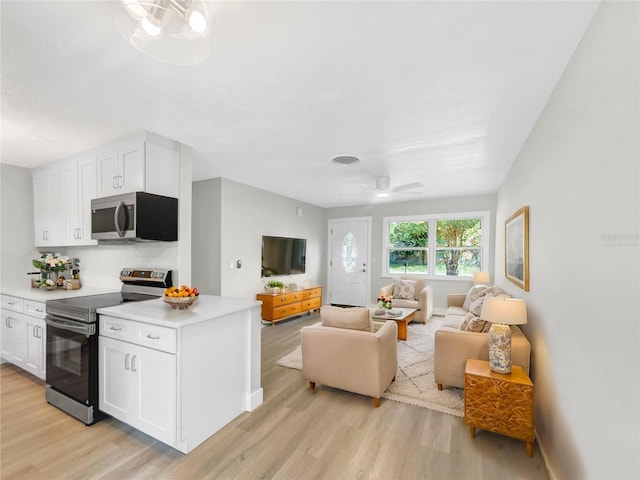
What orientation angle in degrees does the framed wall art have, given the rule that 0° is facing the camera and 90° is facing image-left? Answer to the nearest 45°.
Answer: approximately 90°

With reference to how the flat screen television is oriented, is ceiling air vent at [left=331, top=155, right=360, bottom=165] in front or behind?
in front

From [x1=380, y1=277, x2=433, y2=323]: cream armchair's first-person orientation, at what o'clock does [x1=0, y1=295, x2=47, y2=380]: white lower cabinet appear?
The white lower cabinet is roughly at 12 o'clock from the cream armchair.

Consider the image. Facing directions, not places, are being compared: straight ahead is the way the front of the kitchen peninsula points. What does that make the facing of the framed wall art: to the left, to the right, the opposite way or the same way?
to the right

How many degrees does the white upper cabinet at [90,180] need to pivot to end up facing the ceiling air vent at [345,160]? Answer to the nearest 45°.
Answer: approximately 90° to its left

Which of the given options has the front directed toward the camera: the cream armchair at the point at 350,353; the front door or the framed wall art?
the front door

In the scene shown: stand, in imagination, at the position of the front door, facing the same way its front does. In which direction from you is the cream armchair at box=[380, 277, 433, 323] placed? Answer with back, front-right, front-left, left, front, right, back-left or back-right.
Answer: front-left

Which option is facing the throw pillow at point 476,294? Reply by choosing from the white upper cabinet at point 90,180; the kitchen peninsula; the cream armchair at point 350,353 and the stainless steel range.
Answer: the cream armchair

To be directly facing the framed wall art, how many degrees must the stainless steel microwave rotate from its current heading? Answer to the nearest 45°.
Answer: approximately 90° to its left

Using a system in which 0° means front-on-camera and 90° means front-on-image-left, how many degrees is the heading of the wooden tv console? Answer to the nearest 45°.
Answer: approximately 315°

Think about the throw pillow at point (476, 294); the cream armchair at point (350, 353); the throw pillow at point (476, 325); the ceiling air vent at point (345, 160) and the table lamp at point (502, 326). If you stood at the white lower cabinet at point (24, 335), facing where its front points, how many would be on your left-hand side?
5

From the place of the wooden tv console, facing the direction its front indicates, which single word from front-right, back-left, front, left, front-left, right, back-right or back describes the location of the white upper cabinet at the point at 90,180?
right

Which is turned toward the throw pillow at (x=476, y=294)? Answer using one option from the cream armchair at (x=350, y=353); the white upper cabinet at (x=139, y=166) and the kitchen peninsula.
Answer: the cream armchair

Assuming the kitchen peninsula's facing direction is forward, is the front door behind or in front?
behind

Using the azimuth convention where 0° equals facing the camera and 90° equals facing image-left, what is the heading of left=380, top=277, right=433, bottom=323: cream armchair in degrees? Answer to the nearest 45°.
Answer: approximately 45°

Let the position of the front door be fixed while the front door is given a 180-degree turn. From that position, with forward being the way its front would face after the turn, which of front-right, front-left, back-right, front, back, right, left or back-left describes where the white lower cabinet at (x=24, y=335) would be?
back-left

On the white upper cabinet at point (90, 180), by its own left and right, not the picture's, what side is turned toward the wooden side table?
left
